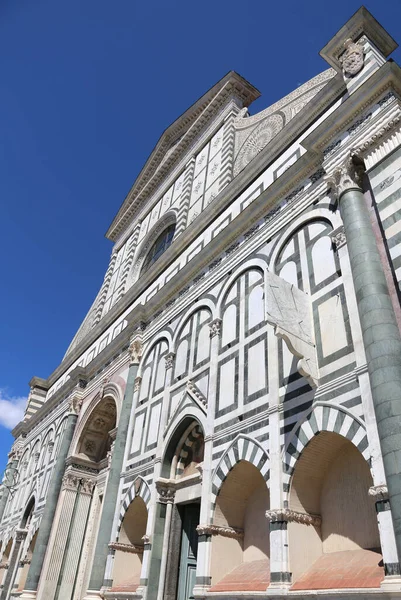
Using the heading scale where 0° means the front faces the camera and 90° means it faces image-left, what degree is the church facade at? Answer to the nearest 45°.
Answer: approximately 45°
